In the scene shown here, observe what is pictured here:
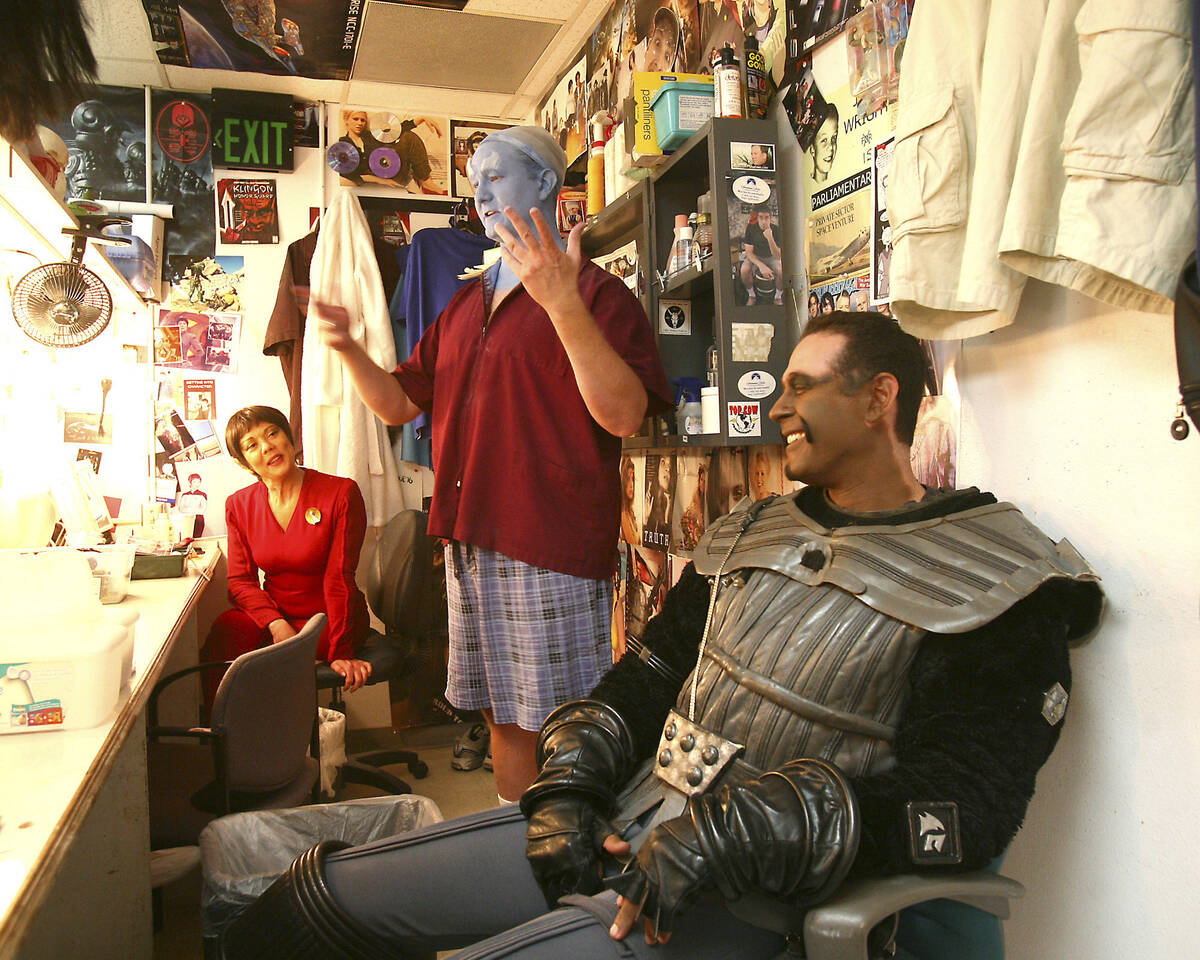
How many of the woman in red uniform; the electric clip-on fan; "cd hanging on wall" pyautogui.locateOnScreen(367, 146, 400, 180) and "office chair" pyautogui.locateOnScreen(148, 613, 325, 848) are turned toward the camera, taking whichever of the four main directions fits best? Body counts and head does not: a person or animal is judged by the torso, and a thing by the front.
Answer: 3

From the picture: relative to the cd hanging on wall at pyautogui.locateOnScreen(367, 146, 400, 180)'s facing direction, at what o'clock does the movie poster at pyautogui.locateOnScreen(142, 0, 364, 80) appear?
The movie poster is roughly at 1 o'clock from the cd hanging on wall.

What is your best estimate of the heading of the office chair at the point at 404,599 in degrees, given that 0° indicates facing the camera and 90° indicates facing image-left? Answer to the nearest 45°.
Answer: approximately 45°

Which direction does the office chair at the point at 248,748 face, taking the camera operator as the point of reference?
facing away from the viewer and to the left of the viewer

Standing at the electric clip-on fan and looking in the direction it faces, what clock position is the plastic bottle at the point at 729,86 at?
The plastic bottle is roughly at 9 o'clock from the electric clip-on fan.
